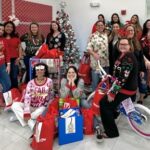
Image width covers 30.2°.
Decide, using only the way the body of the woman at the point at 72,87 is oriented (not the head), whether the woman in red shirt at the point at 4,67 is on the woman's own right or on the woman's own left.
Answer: on the woman's own right

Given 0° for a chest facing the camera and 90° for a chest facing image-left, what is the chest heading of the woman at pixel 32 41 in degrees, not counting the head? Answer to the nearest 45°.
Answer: approximately 0°

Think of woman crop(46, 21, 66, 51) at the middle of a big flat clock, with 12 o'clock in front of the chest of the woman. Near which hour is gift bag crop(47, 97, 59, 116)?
The gift bag is roughly at 12 o'clock from the woman.

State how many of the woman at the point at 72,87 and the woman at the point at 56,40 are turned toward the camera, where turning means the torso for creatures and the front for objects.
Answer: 2

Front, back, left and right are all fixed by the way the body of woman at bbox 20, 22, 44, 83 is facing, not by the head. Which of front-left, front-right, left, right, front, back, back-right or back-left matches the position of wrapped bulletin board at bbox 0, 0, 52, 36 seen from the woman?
back

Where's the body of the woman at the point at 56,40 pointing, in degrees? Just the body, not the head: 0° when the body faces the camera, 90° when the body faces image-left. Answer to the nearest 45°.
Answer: approximately 0°

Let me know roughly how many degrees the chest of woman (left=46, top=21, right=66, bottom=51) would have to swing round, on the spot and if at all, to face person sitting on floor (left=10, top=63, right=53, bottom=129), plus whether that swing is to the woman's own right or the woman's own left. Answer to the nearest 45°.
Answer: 0° — they already face them

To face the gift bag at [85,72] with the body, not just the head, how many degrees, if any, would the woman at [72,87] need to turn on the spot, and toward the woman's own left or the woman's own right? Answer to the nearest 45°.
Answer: approximately 180°

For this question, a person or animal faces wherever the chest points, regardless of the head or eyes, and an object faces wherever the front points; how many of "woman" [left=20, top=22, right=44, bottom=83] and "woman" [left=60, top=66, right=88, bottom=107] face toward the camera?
2

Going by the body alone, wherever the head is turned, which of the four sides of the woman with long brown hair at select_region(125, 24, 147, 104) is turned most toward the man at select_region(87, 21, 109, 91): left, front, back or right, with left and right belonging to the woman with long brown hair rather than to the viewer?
right

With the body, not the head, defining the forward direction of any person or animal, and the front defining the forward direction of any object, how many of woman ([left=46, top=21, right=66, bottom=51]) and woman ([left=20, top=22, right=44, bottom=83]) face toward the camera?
2
